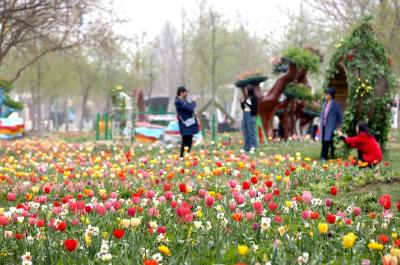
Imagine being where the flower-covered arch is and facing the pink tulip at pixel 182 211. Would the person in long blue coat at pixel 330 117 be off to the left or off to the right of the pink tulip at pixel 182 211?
right

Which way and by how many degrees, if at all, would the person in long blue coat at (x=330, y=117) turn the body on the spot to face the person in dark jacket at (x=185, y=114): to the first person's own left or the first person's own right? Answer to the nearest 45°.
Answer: approximately 45° to the first person's own right

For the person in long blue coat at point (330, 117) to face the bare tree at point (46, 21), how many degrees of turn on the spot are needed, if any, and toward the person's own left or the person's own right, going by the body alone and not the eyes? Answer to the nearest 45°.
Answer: approximately 45° to the person's own right

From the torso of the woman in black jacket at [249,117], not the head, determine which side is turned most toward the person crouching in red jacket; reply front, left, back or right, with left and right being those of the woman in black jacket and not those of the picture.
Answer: left

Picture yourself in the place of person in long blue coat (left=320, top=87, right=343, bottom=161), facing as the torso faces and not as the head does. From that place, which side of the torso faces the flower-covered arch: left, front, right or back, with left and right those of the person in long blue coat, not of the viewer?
back

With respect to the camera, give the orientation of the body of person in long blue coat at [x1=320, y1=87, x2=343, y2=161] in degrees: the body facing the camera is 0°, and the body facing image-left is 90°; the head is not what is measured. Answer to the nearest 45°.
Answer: approximately 45°

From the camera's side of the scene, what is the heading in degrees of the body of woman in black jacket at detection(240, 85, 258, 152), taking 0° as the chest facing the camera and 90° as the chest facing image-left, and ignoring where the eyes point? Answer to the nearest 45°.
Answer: approximately 45°
